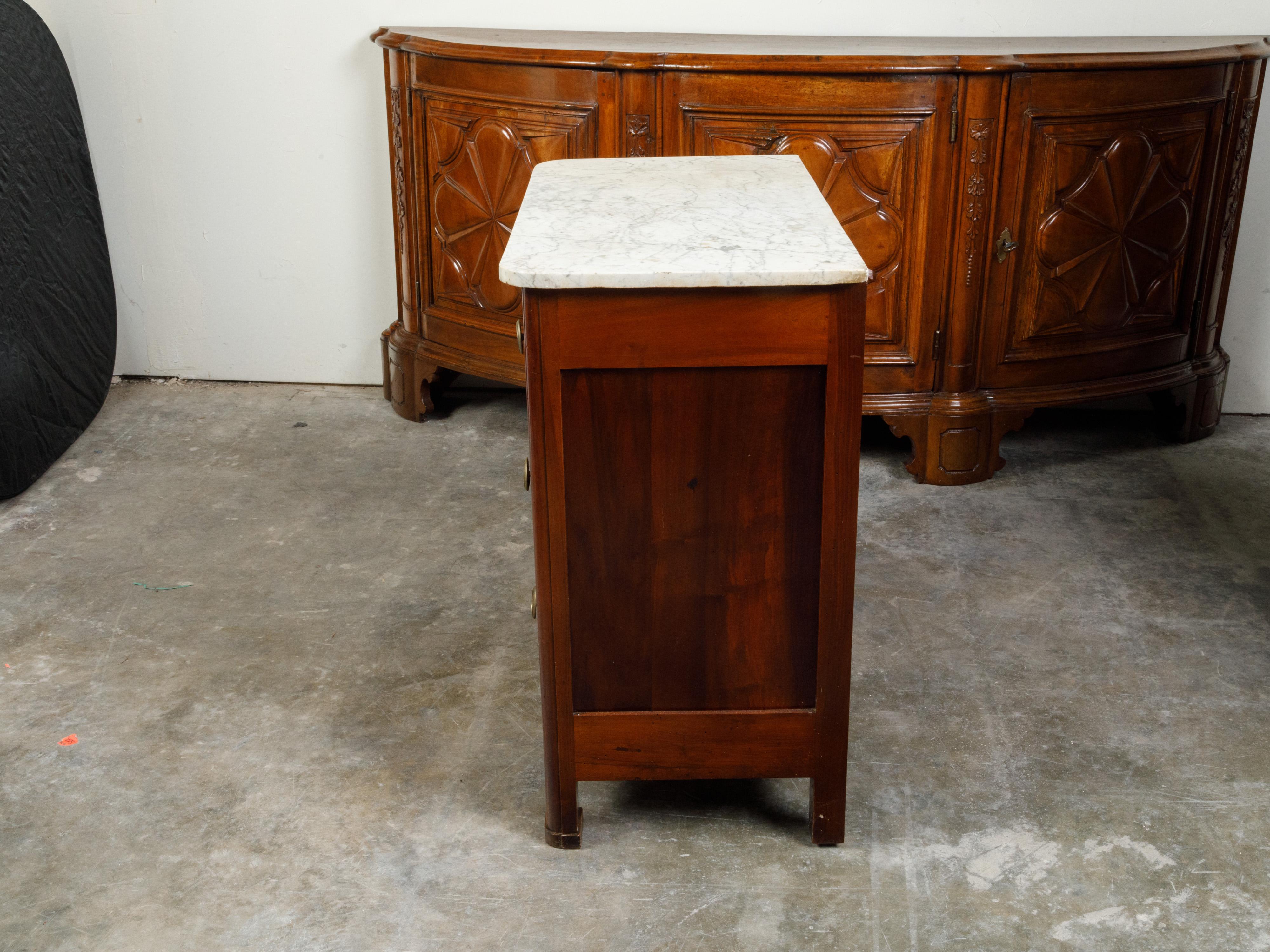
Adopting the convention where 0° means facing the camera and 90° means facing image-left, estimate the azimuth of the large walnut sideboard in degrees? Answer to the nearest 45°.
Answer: approximately 0°

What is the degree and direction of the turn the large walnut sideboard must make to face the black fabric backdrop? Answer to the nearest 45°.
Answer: approximately 90° to its right
